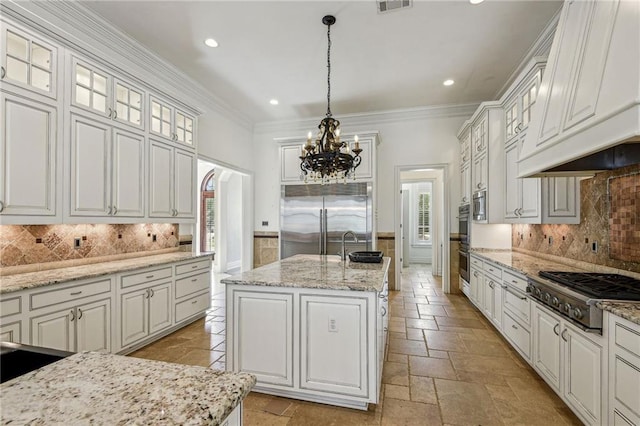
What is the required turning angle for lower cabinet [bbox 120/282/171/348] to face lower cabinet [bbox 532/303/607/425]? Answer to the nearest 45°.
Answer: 0° — it already faces it

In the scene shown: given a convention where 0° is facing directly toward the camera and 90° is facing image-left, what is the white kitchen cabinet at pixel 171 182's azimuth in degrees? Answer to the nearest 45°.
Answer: approximately 315°

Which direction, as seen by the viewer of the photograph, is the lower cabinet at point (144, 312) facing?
facing the viewer and to the right of the viewer

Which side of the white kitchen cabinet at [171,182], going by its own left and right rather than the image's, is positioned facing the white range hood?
front

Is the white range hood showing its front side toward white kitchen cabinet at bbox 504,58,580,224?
no

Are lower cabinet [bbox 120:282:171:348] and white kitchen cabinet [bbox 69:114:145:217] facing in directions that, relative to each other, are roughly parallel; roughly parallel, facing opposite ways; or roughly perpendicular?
roughly parallel

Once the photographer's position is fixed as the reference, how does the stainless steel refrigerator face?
facing the viewer

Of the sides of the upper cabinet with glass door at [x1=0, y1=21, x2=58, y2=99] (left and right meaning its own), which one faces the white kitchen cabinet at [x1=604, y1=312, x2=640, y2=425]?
front

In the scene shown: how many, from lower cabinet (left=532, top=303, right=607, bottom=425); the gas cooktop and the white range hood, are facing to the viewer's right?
0

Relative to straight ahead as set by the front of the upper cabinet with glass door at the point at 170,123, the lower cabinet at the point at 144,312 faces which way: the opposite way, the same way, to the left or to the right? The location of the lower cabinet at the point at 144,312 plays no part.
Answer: the same way

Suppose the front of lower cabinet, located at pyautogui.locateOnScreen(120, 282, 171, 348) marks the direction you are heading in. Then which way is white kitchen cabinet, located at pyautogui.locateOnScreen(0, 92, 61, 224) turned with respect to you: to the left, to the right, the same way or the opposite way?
the same way

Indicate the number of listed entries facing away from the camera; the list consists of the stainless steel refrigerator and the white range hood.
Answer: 0

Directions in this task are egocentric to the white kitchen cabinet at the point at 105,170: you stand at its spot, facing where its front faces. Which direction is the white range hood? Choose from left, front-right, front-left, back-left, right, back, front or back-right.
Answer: front

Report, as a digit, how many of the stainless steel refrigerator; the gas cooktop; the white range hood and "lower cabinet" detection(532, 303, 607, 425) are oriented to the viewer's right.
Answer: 0

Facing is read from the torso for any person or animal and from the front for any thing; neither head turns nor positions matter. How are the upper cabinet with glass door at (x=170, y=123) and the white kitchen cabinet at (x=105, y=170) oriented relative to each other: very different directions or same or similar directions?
same or similar directions

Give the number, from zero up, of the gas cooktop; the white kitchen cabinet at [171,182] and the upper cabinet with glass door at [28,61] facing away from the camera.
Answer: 0

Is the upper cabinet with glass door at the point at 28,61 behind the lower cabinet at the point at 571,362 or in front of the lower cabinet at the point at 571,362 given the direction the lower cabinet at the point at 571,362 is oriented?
in front
